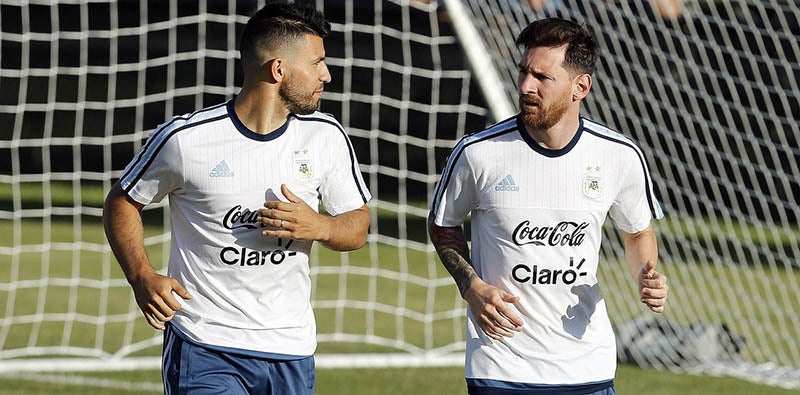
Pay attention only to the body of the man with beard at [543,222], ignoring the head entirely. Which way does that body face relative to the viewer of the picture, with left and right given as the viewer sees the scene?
facing the viewer

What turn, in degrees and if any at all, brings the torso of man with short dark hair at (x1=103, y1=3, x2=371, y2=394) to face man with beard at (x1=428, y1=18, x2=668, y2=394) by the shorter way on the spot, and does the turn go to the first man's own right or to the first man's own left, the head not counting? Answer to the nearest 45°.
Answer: approximately 45° to the first man's own left

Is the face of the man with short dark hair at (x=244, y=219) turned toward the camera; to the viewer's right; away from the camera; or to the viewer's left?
to the viewer's right

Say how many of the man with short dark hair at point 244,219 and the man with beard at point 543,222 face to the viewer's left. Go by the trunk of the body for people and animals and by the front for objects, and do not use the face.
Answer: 0

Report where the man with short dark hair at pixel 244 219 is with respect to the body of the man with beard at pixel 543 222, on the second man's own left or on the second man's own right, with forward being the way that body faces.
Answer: on the second man's own right
